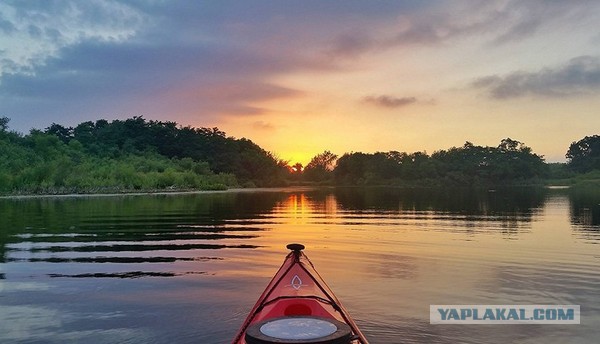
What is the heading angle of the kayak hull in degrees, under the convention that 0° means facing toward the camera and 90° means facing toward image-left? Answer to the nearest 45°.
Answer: approximately 180°
